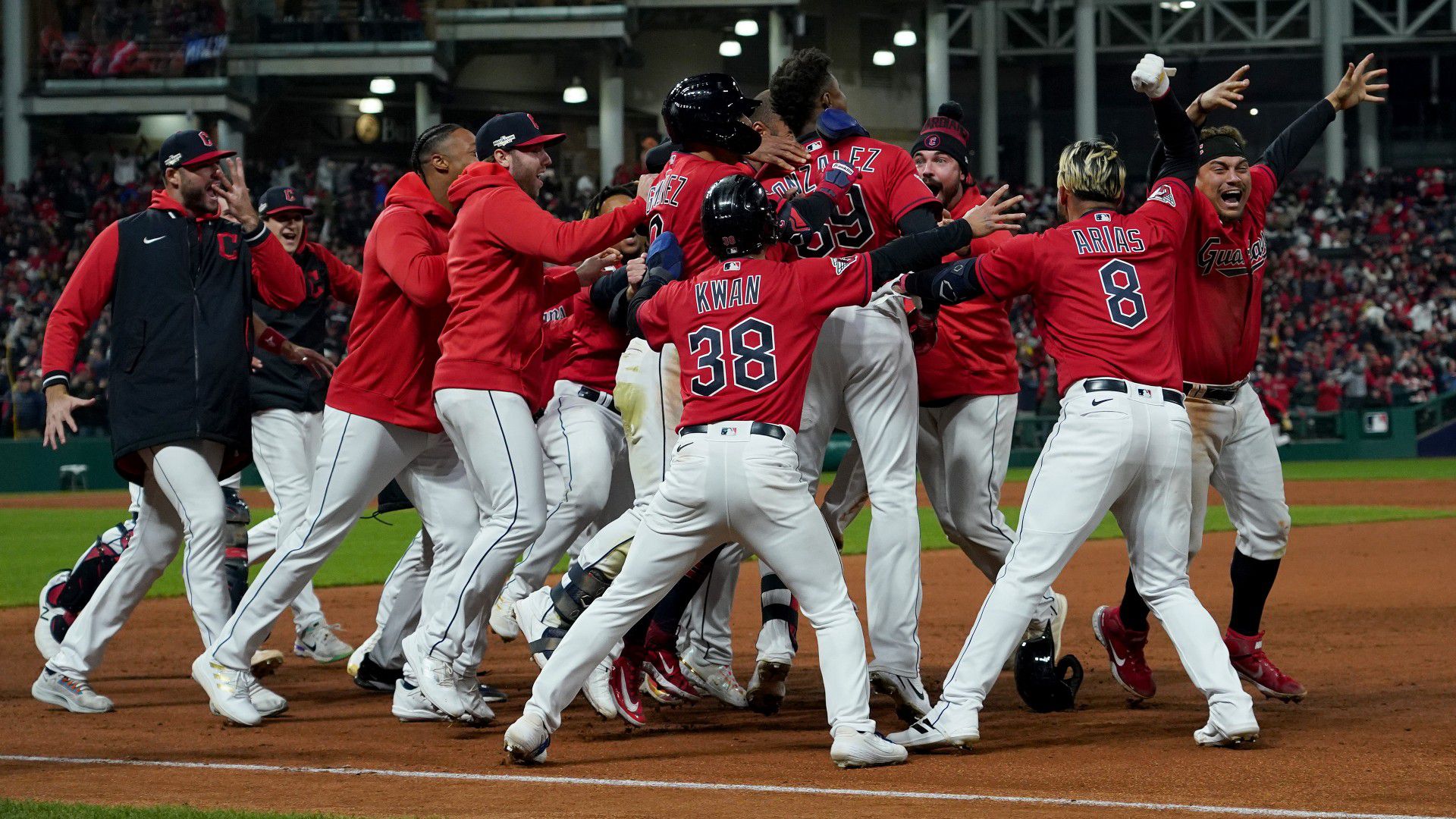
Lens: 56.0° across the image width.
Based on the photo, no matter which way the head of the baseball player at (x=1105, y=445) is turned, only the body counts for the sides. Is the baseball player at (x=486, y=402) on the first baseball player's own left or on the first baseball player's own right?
on the first baseball player's own left

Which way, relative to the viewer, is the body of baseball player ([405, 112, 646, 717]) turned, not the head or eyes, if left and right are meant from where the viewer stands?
facing to the right of the viewer

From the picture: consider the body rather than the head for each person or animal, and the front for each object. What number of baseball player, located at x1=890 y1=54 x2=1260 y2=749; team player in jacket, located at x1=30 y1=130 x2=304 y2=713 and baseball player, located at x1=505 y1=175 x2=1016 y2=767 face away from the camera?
2

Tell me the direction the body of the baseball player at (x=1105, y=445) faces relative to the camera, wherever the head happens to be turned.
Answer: away from the camera

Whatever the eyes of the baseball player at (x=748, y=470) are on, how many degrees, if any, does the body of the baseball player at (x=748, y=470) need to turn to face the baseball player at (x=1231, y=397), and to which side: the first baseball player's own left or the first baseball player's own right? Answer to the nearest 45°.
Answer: approximately 45° to the first baseball player's own right

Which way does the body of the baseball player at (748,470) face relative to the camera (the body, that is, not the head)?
away from the camera

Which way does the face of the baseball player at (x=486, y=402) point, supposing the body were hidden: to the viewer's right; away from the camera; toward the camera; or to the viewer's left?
to the viewer's right

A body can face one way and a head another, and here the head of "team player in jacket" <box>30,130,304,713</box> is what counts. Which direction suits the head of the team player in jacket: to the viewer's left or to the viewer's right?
to the viewer's right

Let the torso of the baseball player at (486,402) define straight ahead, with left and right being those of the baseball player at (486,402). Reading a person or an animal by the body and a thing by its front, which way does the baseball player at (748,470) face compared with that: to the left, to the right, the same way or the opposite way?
to the left

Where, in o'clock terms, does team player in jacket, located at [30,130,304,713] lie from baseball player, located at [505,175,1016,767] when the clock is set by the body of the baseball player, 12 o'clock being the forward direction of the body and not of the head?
The team player in jacket is roughly at 10 o'clock from the baseball player.

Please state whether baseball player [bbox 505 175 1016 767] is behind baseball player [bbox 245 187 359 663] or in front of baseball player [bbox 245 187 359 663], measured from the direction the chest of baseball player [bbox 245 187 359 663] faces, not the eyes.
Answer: in front

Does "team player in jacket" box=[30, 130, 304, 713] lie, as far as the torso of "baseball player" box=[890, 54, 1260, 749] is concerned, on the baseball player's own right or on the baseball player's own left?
on the baseball player's own left

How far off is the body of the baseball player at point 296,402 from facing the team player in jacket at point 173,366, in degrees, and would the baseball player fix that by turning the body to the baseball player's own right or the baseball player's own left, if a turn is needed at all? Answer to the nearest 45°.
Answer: approximately 45° to the baseball player's own right
